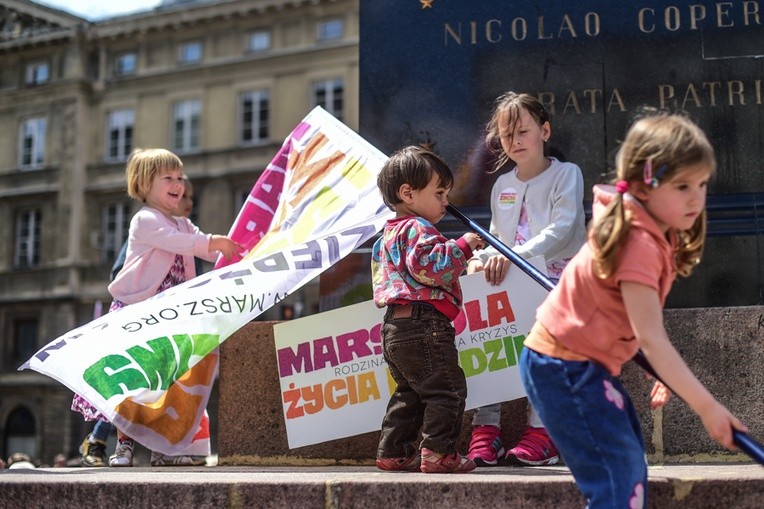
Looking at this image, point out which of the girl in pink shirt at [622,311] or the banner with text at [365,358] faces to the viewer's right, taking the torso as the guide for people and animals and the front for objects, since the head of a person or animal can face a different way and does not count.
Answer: the girl in pink shirt

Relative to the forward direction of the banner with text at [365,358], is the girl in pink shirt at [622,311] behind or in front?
in front

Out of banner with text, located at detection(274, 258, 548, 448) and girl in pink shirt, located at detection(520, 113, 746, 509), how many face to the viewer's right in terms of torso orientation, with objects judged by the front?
1

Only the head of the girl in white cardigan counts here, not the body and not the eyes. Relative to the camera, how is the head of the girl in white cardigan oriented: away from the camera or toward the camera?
toward the camera

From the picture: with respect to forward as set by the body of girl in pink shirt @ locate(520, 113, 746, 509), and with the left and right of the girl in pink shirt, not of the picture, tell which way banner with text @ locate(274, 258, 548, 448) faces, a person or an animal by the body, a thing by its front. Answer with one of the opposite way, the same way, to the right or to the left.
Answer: to the right

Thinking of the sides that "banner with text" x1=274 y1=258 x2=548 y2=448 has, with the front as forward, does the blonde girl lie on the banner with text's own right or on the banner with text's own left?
on the banner with text's own right

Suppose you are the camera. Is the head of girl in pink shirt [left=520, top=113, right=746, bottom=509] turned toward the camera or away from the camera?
toward the camera

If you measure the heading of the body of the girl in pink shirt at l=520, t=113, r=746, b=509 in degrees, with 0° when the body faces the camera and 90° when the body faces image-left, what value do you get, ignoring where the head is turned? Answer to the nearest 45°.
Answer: approximately 270°

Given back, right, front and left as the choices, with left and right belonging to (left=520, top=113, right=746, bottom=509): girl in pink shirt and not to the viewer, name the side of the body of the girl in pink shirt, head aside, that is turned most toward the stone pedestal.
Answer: left

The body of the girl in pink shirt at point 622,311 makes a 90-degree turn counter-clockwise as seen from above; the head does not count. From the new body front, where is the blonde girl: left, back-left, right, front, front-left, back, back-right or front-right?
front-left

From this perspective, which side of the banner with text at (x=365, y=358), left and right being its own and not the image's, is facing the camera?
front

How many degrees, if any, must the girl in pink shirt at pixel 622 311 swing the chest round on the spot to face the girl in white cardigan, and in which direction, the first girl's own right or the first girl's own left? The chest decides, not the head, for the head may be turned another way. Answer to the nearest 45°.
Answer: approximately 90° to the first girl's own left
